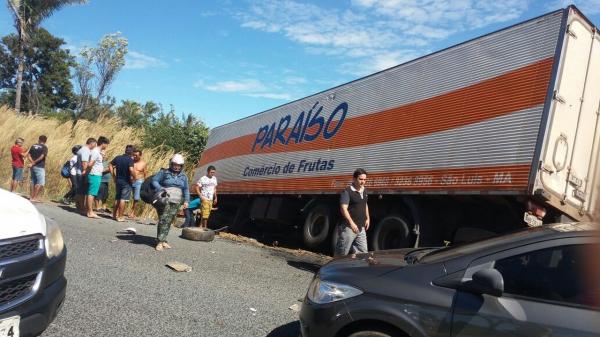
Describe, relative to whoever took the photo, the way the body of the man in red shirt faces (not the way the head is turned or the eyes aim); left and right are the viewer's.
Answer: facing away from the viewer and to the right of the viewer

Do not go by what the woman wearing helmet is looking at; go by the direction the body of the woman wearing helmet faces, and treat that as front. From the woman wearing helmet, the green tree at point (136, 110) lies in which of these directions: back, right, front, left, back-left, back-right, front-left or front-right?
back

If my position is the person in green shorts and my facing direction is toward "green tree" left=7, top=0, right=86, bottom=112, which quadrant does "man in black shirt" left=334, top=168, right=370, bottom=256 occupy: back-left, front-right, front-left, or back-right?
back-right

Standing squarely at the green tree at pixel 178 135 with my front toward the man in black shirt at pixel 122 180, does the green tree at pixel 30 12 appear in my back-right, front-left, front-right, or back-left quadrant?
back-right

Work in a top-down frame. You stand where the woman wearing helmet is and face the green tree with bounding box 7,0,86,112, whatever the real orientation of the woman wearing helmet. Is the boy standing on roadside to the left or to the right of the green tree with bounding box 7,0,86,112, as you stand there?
right

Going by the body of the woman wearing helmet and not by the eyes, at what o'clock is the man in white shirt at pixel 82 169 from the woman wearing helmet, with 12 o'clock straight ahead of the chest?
The man in white shirt is roughly at 5 o'clock from the woman wearing helmet.

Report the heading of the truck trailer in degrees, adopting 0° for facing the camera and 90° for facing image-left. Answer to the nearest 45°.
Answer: approximately 135°
